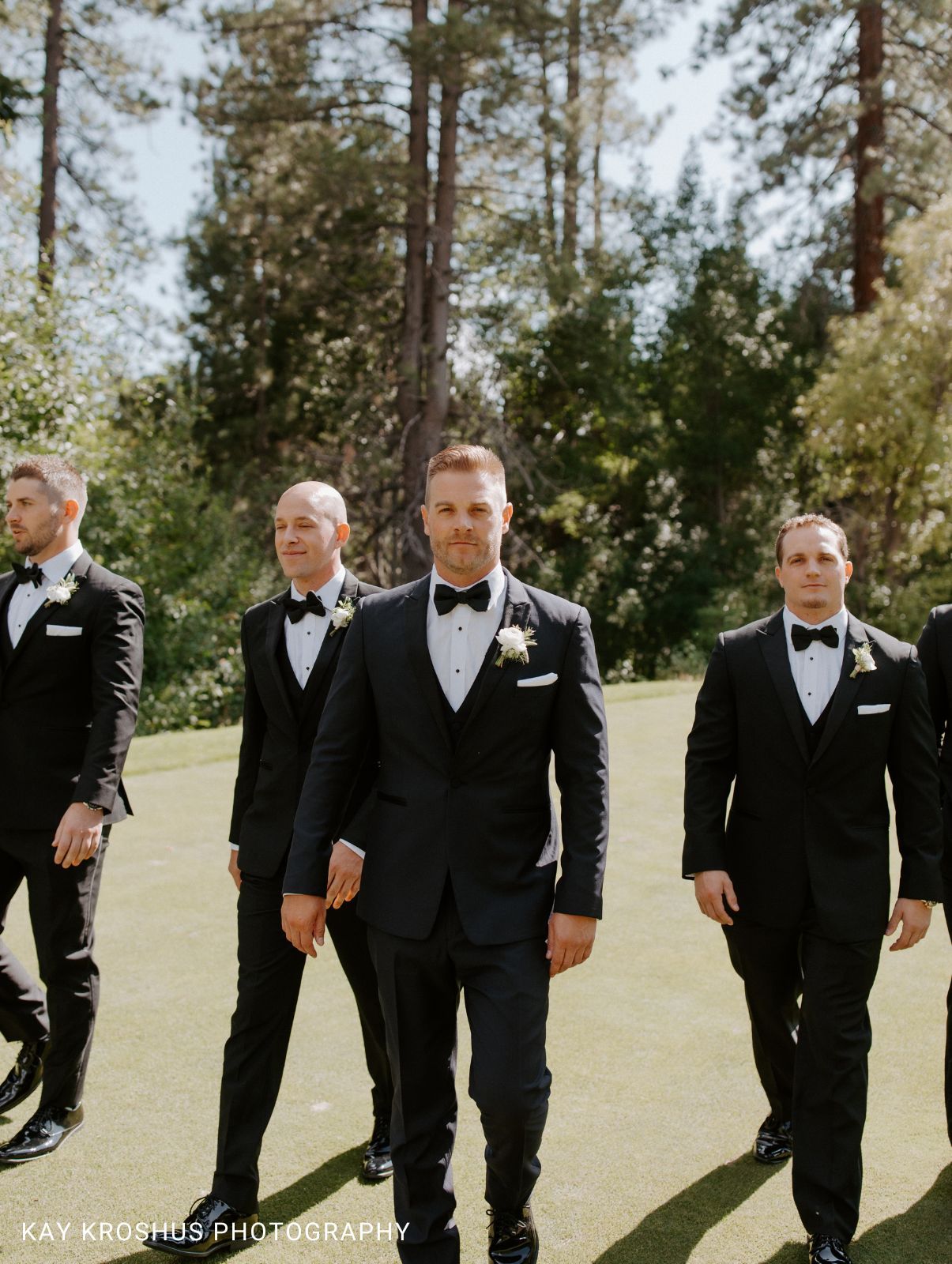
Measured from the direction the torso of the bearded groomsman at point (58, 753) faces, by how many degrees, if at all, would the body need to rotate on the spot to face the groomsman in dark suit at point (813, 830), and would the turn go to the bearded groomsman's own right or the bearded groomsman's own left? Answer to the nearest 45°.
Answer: approximately 90° to the bearded groomsman's own left

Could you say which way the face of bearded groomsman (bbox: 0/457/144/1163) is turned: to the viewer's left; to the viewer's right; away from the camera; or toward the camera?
to the viewer's left

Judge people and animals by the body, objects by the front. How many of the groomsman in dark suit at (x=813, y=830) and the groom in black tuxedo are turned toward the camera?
2

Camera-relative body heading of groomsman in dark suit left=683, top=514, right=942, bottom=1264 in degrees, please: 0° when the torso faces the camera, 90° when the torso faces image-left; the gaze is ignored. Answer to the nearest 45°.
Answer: approximately 0°

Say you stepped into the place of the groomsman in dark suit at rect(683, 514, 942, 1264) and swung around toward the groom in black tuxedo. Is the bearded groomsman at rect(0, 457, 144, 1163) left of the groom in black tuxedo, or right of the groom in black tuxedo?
right

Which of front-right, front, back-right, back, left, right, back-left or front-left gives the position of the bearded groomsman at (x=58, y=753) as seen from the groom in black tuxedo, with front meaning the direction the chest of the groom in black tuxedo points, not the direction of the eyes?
back-right

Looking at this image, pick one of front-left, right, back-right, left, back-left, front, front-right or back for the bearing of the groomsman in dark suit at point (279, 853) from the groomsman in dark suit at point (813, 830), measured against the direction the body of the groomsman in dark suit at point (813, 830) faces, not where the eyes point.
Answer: right

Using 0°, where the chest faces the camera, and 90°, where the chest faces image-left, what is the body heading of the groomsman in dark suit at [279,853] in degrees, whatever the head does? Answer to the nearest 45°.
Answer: approximately 45°

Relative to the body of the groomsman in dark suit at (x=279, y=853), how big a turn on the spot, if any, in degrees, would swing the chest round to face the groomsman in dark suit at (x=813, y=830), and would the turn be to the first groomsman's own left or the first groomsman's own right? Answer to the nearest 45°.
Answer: approximately 135° to the first groomsman's own left

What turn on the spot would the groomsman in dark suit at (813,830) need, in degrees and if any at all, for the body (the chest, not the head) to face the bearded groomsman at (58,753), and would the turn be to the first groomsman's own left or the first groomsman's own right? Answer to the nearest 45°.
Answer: approximately 90° to the first groomsman's own right
